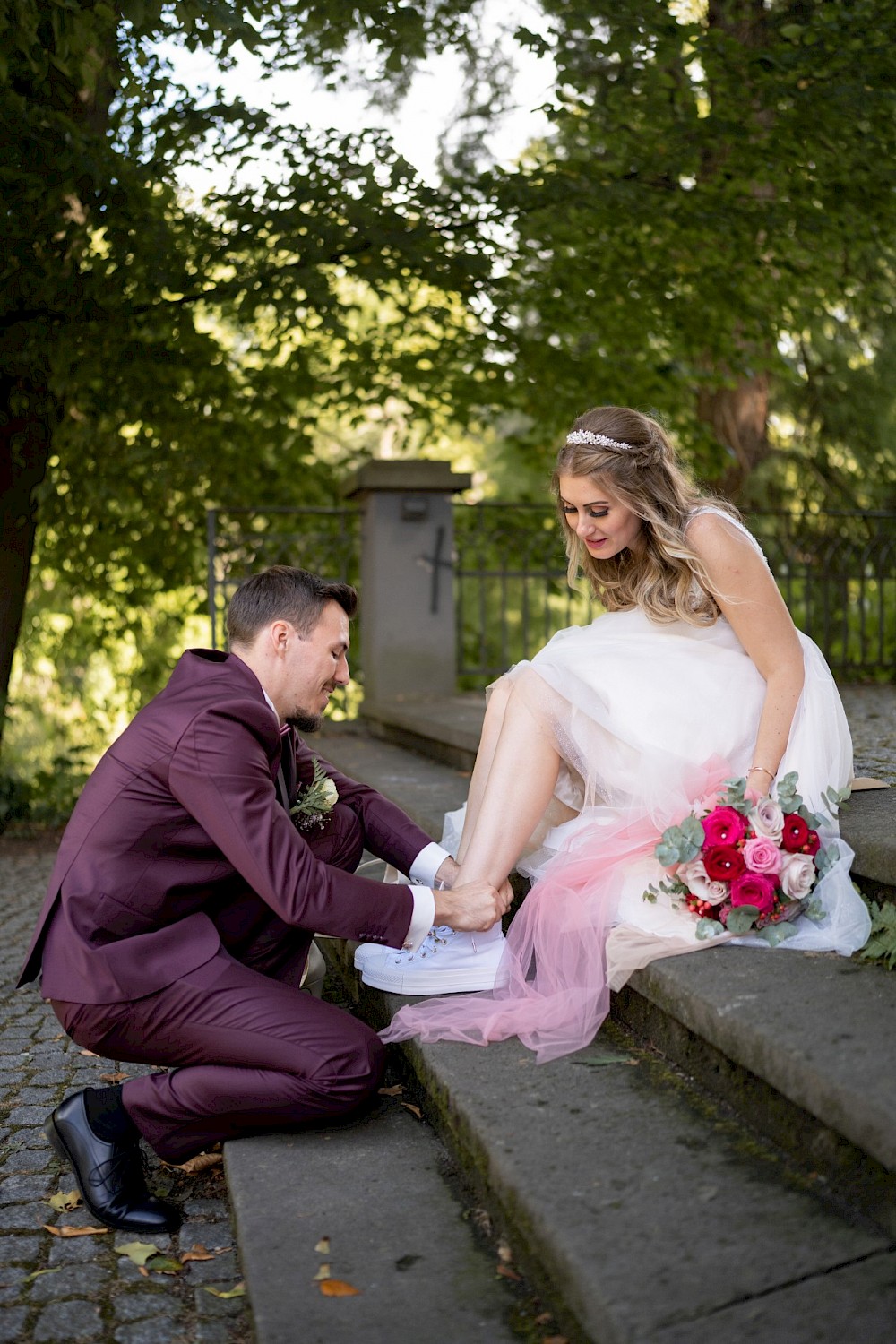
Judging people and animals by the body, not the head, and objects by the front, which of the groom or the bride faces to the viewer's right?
the groom

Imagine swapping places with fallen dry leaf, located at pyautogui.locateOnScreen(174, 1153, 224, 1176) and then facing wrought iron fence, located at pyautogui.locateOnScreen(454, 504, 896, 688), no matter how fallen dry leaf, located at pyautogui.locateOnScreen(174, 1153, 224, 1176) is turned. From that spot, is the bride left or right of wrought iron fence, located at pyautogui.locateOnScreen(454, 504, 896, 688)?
right

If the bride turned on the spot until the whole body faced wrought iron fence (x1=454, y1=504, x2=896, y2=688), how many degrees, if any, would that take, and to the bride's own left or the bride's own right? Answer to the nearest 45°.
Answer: approximately 90° to the bride's own right

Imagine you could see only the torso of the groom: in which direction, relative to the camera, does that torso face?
to the viewer's right

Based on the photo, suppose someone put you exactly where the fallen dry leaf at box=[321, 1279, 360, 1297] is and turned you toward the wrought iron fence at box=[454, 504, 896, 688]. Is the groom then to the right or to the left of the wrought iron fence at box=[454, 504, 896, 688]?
left

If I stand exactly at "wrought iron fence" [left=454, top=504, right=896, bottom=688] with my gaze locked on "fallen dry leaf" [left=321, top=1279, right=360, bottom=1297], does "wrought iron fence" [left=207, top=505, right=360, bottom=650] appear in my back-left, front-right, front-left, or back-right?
front-right

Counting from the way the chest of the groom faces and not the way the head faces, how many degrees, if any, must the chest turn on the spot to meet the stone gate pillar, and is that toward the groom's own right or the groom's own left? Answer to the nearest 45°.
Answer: approximately 90° to the groom's own left

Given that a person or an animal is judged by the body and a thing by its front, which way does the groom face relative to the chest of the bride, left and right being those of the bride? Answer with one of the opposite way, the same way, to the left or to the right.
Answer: the opposite way

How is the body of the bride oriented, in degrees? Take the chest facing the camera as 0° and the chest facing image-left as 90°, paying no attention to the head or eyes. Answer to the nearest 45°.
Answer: approximately 90°

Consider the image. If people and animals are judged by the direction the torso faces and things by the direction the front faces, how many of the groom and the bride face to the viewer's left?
1

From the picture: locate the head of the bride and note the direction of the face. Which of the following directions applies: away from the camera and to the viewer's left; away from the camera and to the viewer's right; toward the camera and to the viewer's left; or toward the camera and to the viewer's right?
toward the camera and to the viewer's left

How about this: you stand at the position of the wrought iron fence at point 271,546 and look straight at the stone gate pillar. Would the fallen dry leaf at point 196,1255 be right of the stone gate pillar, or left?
right

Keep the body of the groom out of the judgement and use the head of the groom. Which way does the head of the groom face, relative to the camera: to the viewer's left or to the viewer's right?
to the viewer's right
